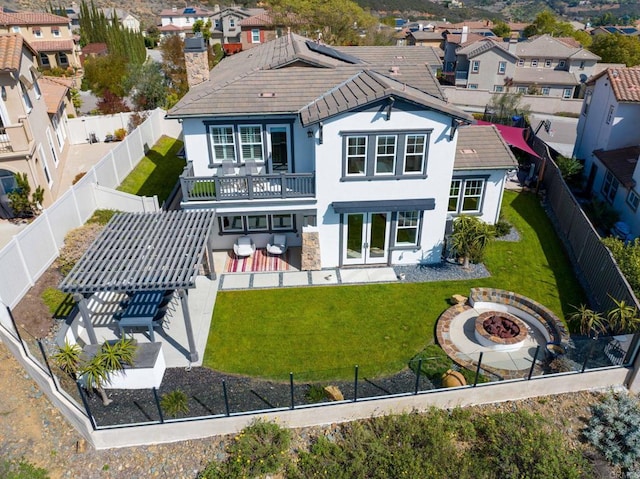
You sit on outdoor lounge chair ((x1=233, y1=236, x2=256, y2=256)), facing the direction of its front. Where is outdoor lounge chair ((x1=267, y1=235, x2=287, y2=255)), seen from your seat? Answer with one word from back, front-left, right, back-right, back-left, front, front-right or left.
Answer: left

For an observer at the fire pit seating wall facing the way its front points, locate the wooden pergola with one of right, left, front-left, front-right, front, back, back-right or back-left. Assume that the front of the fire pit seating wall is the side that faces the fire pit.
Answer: front

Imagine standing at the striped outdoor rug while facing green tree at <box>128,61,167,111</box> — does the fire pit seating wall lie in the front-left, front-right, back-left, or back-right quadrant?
back-right

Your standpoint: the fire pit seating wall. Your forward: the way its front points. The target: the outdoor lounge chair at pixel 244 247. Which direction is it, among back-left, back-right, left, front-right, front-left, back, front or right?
front-right

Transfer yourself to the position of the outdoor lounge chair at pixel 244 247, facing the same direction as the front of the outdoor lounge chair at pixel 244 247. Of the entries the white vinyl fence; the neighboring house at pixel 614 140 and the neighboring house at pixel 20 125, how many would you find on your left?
1

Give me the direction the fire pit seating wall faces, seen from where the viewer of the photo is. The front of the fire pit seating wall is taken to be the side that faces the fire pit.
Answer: facing the viewer and to the left of the viewer

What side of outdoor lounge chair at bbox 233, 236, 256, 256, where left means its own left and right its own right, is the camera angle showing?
front

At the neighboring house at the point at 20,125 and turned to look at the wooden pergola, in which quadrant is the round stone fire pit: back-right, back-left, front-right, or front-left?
front-left

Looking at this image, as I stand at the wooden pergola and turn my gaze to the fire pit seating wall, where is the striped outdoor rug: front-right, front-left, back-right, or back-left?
front-left

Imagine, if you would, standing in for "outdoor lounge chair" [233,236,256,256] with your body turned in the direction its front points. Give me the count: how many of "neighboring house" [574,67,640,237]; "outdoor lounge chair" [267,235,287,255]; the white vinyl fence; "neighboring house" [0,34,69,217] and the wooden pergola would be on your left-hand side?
2

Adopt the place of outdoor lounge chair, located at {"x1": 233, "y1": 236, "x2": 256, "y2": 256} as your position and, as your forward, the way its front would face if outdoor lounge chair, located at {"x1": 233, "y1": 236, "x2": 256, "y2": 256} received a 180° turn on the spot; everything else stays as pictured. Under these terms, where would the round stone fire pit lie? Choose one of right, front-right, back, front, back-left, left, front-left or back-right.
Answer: back-right

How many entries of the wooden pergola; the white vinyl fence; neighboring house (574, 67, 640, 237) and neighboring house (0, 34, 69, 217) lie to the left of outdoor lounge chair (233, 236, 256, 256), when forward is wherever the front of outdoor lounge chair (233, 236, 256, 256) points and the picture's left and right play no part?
1

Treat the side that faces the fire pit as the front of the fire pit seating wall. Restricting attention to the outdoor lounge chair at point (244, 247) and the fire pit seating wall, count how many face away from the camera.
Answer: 0
